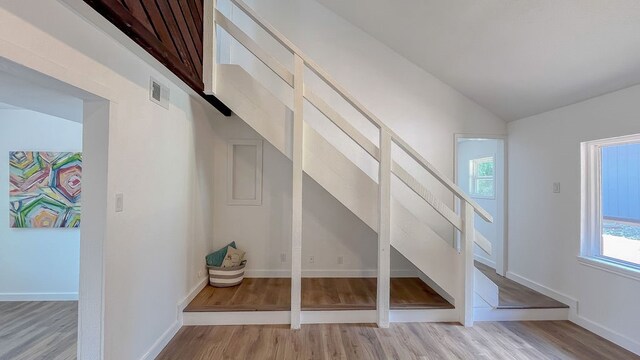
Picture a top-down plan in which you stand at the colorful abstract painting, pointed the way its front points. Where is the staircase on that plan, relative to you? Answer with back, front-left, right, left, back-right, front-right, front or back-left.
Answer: front-left

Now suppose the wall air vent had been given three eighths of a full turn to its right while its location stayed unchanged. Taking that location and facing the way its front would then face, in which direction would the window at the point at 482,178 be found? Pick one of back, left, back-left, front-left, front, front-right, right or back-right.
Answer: back

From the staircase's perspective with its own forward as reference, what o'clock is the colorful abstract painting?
The colorful abstract painting is roughly at 6 o'clock from the staircase.

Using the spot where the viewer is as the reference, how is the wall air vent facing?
facing the viewer and to the right of the viewer

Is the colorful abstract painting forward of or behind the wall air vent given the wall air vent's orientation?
behind

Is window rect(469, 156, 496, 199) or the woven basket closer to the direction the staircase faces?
the window

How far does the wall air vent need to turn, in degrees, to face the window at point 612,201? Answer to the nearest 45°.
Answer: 0° — it already faces it

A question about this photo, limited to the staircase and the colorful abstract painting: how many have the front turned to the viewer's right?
1

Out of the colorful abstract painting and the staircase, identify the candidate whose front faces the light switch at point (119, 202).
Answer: the colorful abstract painting

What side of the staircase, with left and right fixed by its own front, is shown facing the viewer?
right

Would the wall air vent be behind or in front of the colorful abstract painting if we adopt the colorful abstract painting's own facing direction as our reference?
in front

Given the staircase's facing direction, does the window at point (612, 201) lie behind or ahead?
ahead
